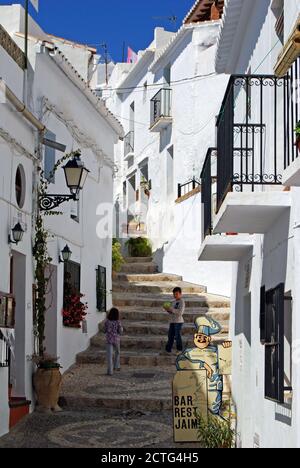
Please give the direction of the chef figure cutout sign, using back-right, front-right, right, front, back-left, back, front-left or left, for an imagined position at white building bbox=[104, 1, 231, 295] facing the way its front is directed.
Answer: front-left

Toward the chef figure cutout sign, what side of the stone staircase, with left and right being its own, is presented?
front

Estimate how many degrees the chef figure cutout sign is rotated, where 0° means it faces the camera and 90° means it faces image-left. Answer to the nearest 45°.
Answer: approximately 0°

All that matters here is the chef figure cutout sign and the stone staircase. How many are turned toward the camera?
2

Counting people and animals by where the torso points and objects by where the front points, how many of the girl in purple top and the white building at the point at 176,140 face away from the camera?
1

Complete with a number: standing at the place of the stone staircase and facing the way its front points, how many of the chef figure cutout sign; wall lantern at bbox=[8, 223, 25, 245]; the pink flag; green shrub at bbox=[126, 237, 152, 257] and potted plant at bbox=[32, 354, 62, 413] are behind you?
2

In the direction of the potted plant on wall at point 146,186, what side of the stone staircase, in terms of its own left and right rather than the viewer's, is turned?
back

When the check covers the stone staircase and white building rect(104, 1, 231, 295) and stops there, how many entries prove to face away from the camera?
0

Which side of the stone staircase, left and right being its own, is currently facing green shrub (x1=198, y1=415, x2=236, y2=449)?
front

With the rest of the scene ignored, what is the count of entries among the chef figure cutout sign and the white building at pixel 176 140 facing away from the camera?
0

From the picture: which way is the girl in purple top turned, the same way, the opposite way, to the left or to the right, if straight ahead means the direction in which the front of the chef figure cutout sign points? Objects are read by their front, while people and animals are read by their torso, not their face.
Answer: the opposite way

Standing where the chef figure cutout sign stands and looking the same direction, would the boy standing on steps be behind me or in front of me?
behind

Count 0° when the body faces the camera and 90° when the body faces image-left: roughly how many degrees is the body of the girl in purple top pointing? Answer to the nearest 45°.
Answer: approximately 180°
